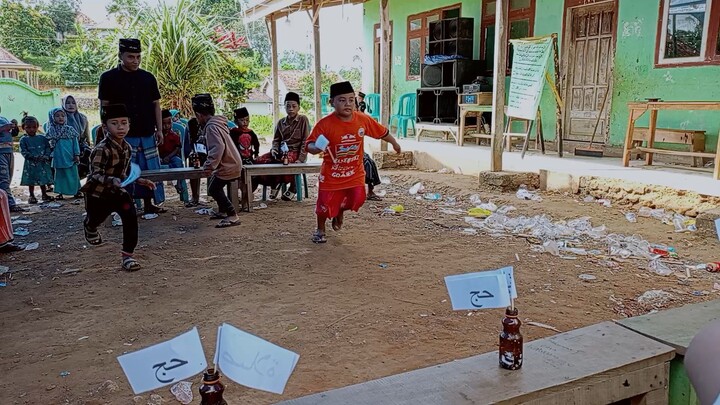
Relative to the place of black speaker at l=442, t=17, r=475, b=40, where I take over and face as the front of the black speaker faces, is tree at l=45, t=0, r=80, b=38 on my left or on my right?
on my right

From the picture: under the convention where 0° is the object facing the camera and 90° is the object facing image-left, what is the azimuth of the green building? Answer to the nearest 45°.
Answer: approximately 45°

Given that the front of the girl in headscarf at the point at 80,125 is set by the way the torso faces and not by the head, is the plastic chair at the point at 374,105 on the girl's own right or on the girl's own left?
on the girl's own left

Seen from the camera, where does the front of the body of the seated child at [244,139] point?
toward the camera

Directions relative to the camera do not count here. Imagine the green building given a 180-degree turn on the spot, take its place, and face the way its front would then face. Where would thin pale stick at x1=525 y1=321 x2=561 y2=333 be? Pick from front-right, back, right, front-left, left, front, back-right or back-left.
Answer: back-right

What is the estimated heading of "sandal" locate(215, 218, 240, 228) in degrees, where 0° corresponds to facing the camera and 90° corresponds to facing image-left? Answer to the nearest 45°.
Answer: approximately 90°

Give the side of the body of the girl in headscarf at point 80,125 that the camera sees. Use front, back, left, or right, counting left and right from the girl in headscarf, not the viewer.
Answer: front

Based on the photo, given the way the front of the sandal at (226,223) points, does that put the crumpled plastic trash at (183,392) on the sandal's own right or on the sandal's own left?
on the sandal's own left

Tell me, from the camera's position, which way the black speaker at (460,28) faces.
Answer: facing the viewer and to the left of the viewer

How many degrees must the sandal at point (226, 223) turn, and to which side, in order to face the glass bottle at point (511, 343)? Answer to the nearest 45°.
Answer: approximately 90° to its left

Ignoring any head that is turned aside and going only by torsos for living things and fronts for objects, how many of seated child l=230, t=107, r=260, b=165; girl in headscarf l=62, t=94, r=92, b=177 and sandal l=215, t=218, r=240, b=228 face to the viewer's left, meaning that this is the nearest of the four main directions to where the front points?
1

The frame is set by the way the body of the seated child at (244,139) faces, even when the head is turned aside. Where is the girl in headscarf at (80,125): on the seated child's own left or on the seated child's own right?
on the seated child's own right

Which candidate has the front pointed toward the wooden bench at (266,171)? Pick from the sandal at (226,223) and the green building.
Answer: the green building

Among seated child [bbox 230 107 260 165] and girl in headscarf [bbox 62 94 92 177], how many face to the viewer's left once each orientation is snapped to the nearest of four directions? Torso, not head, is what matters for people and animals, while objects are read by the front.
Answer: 0

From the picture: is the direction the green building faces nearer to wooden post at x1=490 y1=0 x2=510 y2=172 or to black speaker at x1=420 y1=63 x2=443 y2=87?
the wooden post

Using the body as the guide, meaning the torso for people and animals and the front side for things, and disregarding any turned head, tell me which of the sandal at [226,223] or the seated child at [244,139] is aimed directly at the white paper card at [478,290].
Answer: the seated child

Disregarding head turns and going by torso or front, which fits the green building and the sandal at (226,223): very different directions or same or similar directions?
same or similar directions
